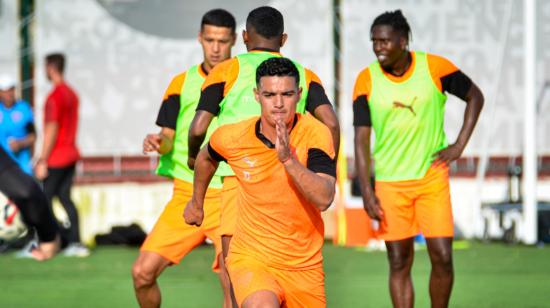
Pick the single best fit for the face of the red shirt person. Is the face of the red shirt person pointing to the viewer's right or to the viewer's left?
to the viewer's left

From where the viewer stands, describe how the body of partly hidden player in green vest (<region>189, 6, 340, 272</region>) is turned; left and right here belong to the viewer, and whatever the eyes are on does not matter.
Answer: facing away from the viewer

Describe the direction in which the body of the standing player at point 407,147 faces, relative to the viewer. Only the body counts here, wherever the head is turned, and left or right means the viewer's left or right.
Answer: facing the viewer

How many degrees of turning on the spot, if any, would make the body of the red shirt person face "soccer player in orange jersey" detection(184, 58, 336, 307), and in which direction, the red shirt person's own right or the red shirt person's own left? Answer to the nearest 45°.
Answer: approximately 135° to the red shirt person's own left

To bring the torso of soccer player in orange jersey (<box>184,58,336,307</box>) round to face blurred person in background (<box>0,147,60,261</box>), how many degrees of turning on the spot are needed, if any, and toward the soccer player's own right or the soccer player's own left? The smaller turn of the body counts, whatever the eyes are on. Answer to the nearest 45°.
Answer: approximately 90° to the soccer player's own right

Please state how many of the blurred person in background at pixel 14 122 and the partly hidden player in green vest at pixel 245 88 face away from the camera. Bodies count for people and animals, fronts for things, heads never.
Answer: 1

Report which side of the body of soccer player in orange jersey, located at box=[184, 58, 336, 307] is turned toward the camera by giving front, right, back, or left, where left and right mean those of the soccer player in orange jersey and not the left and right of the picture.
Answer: front

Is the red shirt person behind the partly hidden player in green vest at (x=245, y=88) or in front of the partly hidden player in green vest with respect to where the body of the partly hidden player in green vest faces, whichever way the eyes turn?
in front

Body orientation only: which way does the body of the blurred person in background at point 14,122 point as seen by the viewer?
toward the camera

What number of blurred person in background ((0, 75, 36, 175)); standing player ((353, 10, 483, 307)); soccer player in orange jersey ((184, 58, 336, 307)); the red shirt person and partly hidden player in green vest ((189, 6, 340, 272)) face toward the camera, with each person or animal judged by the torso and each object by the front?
3

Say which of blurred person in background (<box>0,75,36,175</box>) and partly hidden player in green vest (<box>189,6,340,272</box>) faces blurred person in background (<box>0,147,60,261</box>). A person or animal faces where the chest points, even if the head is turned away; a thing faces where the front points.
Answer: blurred person in background (<box>0,75,36,175</box>)
